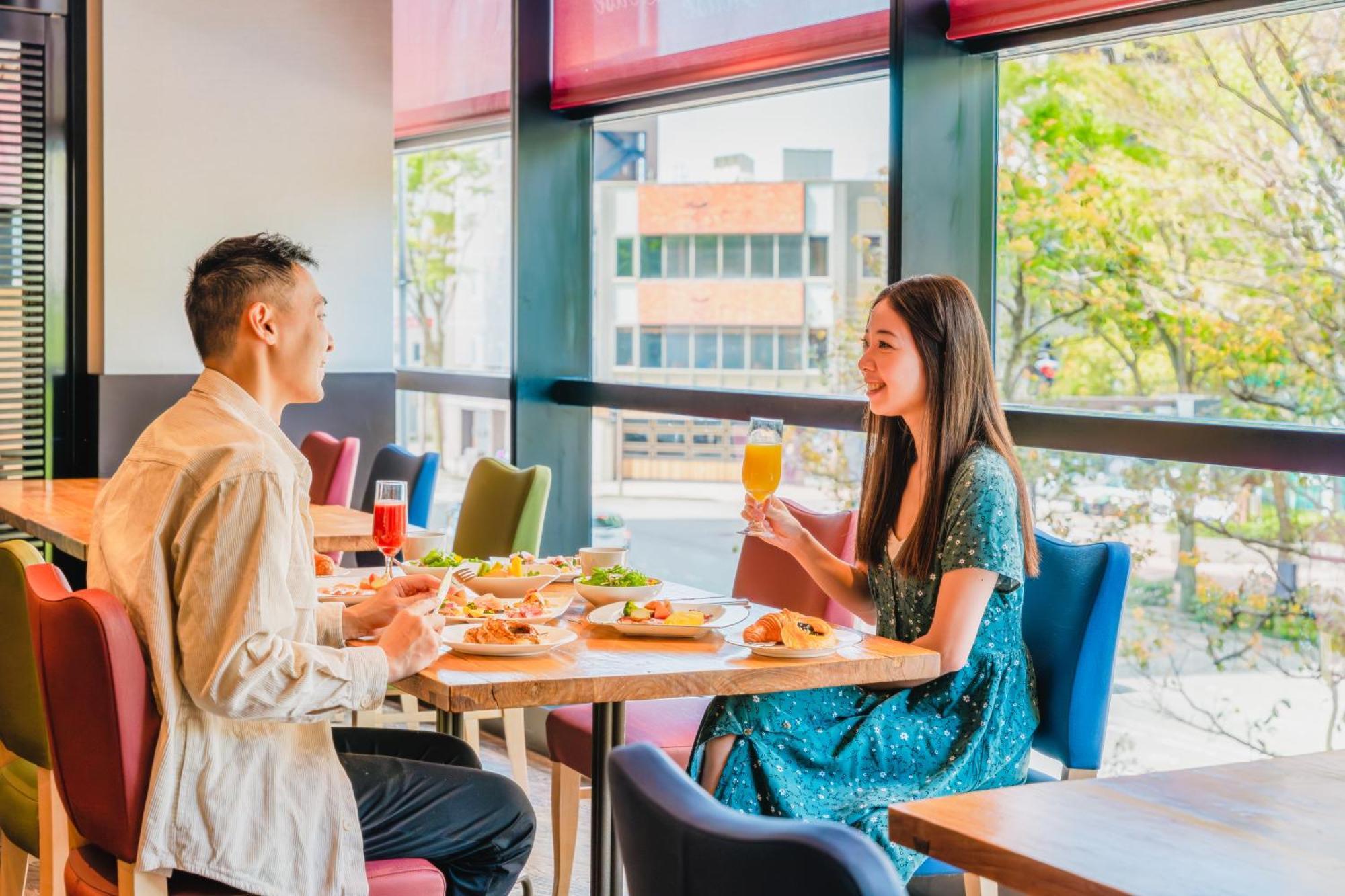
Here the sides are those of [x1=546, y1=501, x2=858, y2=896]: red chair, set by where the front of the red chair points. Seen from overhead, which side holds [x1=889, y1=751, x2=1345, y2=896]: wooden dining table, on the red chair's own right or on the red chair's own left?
on the red chair's own left

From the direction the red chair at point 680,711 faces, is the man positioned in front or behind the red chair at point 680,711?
in front

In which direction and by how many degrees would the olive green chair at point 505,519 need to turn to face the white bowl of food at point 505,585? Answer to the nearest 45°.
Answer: approximately 45° to its left

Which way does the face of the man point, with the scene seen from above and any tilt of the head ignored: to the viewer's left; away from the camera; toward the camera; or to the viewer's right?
to the viewer's right

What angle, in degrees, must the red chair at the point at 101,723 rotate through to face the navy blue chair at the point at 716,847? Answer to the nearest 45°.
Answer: approximately 90° to its right

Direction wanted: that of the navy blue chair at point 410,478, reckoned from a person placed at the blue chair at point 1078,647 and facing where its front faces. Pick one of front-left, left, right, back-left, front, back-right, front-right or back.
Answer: right

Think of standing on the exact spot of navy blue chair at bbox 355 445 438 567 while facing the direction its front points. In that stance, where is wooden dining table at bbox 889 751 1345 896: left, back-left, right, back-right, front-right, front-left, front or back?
front-left

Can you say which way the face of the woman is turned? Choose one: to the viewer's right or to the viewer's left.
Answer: to the viewer's left

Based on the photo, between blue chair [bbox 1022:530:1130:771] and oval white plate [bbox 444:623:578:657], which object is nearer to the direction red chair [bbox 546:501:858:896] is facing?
the oval white plate

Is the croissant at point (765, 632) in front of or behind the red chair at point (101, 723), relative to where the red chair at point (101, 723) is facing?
in front
